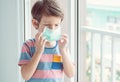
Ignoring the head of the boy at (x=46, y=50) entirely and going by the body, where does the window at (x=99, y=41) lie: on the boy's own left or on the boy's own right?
on the boy's own left

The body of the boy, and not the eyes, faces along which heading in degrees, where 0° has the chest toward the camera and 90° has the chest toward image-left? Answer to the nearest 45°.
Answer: approximately 315°
